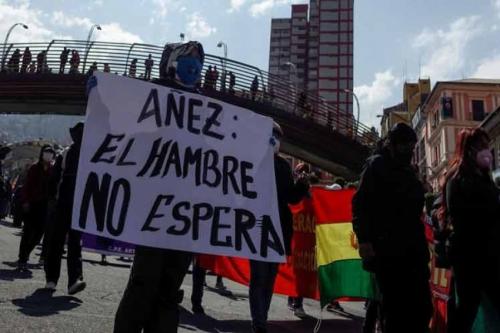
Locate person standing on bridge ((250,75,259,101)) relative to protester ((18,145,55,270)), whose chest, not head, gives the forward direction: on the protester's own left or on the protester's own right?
on the protester's own left

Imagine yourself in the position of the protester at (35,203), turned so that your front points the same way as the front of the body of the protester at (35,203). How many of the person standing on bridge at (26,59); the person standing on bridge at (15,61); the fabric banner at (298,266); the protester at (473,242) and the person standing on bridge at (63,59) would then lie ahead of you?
2

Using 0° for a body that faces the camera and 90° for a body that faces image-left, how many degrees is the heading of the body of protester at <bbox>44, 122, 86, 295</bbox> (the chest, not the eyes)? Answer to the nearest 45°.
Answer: approximately 315°

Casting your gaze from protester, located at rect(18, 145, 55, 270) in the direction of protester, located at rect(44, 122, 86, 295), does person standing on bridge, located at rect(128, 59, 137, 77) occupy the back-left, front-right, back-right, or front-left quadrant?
back-left

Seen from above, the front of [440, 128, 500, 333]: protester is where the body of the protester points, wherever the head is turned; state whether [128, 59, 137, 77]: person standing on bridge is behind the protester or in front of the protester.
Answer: behind

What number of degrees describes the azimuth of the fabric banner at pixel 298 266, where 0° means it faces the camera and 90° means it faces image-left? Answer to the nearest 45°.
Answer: approximately 0°
